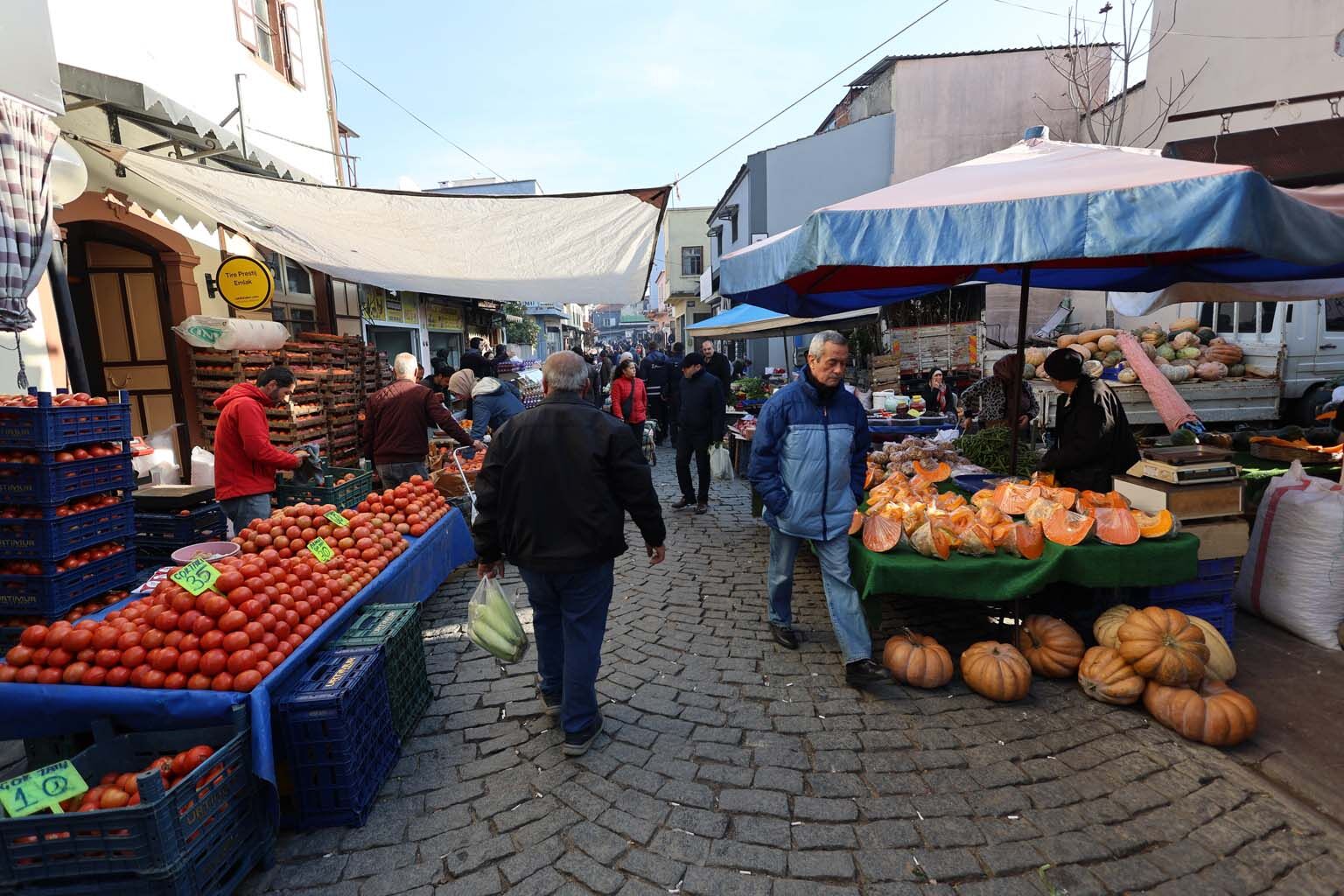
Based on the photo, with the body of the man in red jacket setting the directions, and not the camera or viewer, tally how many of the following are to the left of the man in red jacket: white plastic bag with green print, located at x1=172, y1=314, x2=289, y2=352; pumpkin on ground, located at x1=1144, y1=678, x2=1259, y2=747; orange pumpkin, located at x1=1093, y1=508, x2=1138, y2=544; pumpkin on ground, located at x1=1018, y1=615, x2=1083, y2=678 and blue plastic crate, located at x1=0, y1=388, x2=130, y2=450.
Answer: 1

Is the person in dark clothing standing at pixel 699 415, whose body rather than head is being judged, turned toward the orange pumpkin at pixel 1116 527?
no

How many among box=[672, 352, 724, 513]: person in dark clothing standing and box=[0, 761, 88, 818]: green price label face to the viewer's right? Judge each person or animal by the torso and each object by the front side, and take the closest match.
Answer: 0

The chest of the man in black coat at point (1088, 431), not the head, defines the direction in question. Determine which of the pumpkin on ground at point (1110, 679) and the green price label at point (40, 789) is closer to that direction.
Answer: the green price label

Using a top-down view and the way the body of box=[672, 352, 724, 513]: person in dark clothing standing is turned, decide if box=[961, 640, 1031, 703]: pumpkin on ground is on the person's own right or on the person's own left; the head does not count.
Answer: on the person's own left

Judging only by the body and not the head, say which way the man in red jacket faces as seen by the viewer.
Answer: to the viewer's right

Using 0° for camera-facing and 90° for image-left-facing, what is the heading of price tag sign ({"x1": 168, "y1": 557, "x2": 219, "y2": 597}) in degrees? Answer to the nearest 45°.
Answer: approximately 315°

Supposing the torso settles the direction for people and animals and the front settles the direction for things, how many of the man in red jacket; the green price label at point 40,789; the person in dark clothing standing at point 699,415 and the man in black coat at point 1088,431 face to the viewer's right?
1

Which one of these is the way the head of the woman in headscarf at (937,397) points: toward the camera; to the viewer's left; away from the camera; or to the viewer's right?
toward the camera

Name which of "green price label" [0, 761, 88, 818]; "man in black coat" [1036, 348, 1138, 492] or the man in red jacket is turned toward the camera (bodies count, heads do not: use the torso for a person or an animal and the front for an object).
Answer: the green price label

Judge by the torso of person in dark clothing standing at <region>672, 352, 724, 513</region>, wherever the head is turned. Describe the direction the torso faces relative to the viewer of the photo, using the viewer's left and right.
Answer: facing the viewer and to the left of the viewer

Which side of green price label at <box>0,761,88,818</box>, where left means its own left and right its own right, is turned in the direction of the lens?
front

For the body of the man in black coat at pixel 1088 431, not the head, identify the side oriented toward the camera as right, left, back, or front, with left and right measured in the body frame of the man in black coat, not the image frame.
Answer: left

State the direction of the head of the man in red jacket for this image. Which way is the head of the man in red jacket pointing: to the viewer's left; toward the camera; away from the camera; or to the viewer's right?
to the viewer's right

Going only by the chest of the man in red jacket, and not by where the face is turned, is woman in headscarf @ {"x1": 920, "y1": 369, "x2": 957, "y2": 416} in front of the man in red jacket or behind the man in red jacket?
in front

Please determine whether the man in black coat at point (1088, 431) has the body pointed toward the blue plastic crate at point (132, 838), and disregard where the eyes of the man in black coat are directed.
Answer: no

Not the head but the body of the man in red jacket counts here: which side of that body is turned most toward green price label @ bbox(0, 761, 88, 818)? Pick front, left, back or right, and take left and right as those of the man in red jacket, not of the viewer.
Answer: right

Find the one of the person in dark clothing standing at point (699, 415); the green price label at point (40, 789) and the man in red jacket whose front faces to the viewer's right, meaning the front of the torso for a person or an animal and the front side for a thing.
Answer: the man in red jacket
